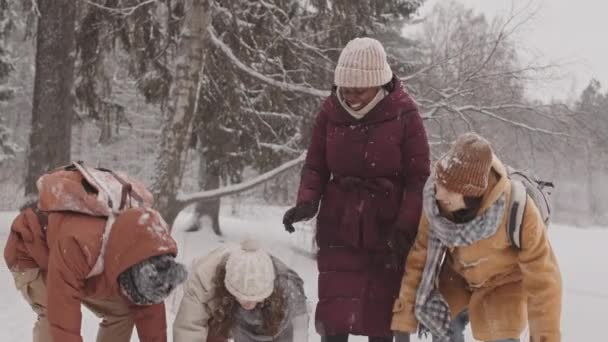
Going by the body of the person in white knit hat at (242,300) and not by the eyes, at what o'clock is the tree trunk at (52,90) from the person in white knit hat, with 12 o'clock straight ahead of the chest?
The tree trunk is roughly at 5 o'clock from the person in white knit hat.

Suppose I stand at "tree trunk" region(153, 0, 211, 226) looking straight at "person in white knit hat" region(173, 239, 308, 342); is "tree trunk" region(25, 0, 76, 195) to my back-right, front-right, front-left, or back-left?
back-right

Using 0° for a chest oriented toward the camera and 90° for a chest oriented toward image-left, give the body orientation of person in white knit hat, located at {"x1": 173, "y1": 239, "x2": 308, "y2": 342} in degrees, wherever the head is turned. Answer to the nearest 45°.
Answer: approximately 0°

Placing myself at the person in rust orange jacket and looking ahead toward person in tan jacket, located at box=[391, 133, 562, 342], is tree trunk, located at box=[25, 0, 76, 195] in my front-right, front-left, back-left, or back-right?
back-left

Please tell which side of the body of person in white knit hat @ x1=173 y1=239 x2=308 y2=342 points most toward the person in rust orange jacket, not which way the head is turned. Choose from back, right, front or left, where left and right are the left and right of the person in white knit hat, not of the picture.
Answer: right

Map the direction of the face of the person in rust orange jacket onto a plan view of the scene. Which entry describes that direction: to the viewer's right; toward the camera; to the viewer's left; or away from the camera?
to the viewer's right

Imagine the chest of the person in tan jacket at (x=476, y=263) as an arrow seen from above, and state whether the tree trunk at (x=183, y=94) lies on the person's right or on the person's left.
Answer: on the person's right

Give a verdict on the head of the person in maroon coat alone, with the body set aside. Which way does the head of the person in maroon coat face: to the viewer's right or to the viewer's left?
to the viewer's left

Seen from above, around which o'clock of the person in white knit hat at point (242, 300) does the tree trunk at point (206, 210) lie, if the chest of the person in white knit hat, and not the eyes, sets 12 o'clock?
The tree trunk is roughly at 6 o'clock from the person in white knit hat.
